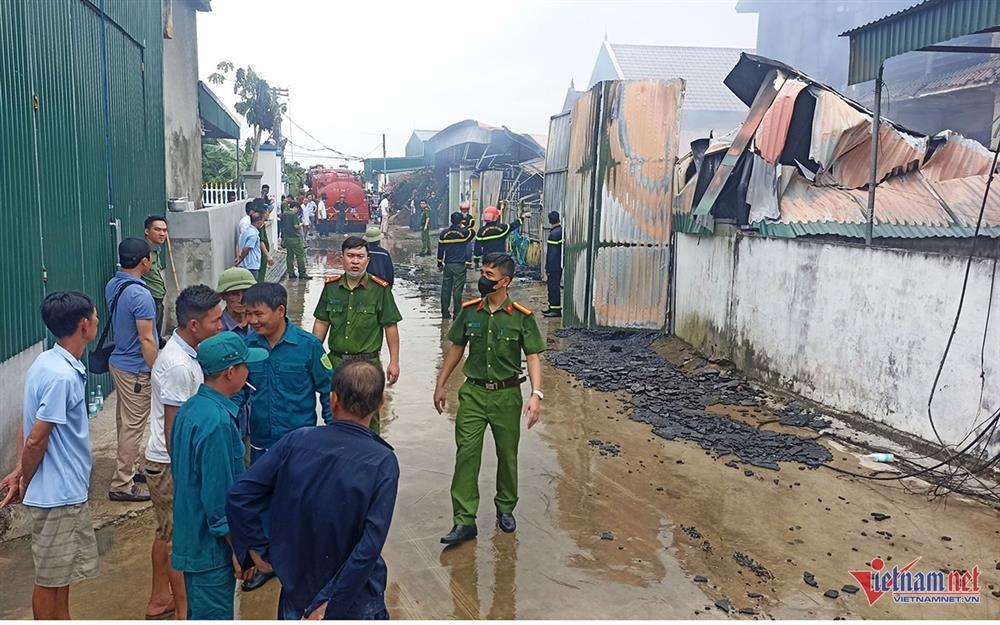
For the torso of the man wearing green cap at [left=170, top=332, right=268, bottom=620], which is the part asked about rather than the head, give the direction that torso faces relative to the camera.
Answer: to the viewer's right

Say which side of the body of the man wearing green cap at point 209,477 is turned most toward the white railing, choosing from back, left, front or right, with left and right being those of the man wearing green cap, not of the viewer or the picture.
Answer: left

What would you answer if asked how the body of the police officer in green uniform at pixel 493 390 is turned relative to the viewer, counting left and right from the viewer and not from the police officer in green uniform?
facing the viewer

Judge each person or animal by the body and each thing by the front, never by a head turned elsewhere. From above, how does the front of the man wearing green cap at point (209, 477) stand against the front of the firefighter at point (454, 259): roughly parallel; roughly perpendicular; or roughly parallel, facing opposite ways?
roughly perpendicular

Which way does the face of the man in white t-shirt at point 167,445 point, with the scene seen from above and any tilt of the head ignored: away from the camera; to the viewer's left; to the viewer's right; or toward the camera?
to the viewer's right

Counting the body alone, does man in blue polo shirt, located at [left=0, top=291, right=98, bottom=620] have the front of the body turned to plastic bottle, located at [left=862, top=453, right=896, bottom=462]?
yes

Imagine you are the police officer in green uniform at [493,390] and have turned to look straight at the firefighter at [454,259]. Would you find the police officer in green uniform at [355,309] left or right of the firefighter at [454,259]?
left

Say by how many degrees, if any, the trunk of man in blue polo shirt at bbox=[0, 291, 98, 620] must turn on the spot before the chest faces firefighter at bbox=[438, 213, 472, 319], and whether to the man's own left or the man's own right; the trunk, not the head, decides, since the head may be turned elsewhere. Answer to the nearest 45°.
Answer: approximately 45° to the man's own left

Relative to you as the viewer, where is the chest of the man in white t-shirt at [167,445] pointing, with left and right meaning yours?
facing to the right of the viewer

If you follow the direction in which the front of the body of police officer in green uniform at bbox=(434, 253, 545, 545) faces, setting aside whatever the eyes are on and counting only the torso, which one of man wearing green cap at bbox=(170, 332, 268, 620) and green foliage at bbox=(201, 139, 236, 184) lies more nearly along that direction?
the man wearing green cap

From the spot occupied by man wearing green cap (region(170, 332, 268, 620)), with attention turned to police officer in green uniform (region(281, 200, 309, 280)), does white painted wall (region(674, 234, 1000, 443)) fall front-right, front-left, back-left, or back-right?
front-right

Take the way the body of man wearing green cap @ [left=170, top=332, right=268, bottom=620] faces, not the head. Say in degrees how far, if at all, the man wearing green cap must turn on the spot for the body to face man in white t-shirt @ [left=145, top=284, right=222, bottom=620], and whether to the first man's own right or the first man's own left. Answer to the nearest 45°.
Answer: approximately 90° to the first man's own left

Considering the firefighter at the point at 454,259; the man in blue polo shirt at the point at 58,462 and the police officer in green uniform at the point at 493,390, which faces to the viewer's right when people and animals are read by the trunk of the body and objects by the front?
the man in blue polo shirt

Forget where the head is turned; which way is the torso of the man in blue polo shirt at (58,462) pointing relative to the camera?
to the viewer's right
